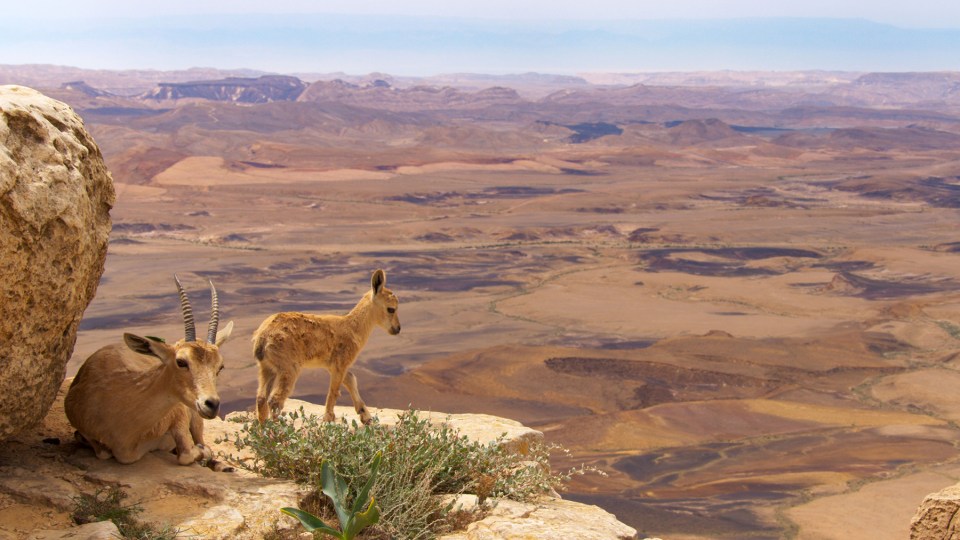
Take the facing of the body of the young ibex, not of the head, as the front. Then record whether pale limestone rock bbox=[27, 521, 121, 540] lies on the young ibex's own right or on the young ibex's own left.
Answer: on the young ibex's own right

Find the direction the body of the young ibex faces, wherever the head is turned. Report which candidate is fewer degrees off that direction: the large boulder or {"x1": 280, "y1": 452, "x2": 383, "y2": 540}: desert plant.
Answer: the desert plant

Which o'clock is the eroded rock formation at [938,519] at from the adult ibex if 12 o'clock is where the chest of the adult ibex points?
The eroded rock formation is roughly at 11 o'clock from the adult ibex.

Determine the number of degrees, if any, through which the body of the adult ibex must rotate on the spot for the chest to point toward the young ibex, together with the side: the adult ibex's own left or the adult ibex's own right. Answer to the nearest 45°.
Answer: approximately 90° to the adult ibex's own left

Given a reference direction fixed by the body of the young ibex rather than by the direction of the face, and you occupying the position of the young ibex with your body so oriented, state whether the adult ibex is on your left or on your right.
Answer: on your right

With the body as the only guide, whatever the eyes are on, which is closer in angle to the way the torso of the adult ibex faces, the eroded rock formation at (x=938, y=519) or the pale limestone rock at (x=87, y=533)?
the eroded rock formation

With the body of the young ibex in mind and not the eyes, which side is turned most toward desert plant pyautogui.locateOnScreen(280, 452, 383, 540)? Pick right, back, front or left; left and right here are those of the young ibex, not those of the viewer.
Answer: right

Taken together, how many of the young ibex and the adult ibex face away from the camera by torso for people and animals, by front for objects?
0

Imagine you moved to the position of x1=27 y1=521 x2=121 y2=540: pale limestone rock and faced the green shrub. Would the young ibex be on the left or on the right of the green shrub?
left

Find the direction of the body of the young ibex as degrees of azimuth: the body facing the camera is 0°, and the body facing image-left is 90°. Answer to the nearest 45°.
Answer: approximately 270°

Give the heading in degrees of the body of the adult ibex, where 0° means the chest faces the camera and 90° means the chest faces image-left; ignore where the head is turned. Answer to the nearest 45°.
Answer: approximately 315°

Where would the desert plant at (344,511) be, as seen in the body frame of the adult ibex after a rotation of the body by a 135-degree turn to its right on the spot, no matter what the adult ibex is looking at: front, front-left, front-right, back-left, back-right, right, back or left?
back-left

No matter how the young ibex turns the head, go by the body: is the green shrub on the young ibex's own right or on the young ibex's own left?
on the young ibex's own right
